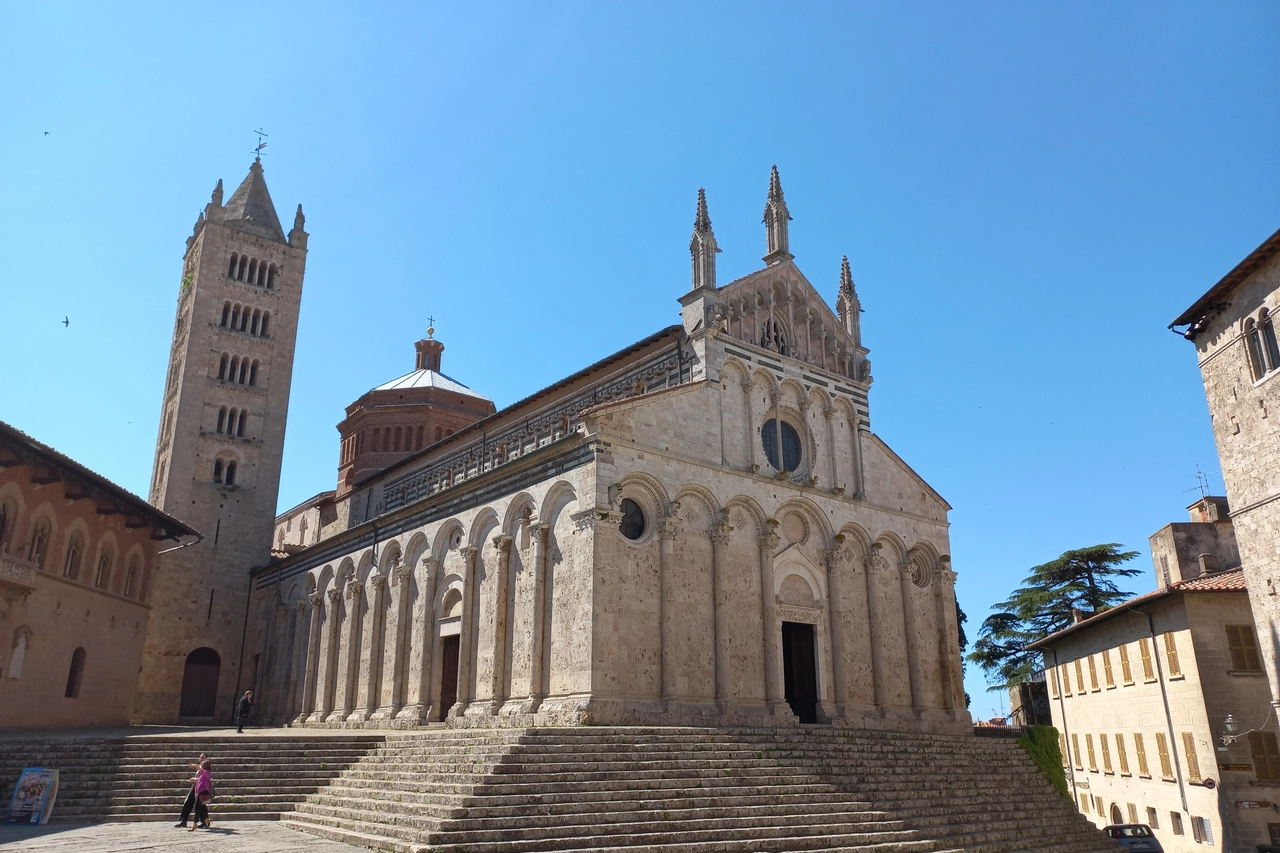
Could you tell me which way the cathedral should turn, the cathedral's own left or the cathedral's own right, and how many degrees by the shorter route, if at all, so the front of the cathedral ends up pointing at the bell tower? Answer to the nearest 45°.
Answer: approximately 180°

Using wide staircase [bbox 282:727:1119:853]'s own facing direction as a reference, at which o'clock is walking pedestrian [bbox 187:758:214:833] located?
The walking pedestrian is roughly at 3 o'clock from the wide staircase.

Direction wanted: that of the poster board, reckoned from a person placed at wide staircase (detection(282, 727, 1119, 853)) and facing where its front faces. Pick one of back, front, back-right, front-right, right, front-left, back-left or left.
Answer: right

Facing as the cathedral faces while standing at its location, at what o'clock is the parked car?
The parked car is roughly at 11 o'clock from the cathedral.

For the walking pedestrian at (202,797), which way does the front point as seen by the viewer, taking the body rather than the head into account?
to the viewer's left

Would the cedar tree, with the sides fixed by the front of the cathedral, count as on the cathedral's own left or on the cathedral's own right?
on the cathedral's own left

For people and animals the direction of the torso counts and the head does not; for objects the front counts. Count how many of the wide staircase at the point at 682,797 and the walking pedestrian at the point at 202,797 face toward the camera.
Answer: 1

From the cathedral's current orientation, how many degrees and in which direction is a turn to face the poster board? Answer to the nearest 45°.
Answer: approximately 90° to its right

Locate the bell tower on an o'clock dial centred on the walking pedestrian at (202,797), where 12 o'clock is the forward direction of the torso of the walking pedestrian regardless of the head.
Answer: The bell tower is roughly at 3 o'clock from the walking pedestrian.

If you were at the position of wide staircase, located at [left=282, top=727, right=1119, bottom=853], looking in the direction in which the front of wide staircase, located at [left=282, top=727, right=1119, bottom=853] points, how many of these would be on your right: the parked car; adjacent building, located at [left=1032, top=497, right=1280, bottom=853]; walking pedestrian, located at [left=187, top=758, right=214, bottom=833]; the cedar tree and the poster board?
2

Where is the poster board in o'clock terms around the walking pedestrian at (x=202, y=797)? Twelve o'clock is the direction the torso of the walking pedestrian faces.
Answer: The poster board is roughly at 1 o'clock from the walking pedestrian.

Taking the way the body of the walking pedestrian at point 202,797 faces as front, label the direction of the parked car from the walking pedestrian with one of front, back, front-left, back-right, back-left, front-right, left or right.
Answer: back

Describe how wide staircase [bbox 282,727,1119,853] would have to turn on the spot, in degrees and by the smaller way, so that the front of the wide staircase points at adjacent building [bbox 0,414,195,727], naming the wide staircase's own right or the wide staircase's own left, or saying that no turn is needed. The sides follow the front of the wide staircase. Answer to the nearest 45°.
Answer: approximately 135° to the wide staircase's own right
